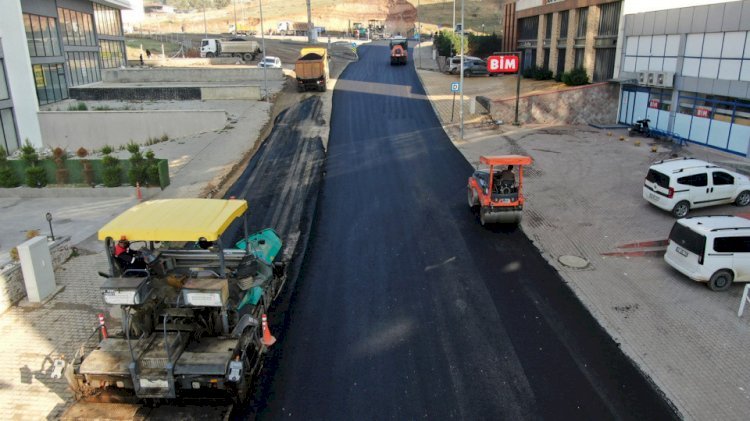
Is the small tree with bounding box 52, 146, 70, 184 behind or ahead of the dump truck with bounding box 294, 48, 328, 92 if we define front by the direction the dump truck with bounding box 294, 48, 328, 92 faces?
behind

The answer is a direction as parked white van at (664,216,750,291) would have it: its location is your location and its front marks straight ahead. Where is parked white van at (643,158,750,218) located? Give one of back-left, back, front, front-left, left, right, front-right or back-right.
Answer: front-left

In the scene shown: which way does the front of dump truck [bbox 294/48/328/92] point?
away from the camera

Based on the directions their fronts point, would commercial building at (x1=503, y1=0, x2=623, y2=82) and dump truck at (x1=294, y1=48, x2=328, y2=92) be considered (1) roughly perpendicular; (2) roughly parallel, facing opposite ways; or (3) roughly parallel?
roughly perpendicular

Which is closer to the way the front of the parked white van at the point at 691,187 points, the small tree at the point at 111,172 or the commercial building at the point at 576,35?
the commercial building

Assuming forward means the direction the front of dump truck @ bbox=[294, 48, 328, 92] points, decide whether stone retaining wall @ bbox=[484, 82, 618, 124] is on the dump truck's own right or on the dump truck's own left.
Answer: on the dump truck's own right

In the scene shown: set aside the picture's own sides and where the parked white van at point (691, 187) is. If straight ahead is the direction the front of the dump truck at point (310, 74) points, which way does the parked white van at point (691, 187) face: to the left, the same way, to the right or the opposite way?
to the right

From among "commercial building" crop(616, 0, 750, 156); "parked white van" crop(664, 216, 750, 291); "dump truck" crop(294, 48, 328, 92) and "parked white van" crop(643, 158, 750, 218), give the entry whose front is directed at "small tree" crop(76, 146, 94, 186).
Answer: the commercial building

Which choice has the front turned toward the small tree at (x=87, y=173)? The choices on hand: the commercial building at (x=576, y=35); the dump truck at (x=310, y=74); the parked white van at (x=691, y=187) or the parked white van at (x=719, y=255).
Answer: the commercial building

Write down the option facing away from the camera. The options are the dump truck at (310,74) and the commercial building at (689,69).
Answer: the dump truck

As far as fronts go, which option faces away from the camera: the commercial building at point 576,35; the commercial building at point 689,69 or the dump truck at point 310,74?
the dump truck

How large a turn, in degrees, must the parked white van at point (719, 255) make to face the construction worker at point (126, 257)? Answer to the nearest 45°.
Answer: approximately 180°

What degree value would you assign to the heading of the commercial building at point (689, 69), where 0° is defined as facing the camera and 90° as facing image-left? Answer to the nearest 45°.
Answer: approximately 45°

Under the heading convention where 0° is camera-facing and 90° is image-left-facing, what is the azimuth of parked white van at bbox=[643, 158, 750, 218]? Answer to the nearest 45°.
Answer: approximately 225°

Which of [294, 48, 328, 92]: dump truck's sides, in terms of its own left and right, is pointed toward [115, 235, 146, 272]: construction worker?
back
